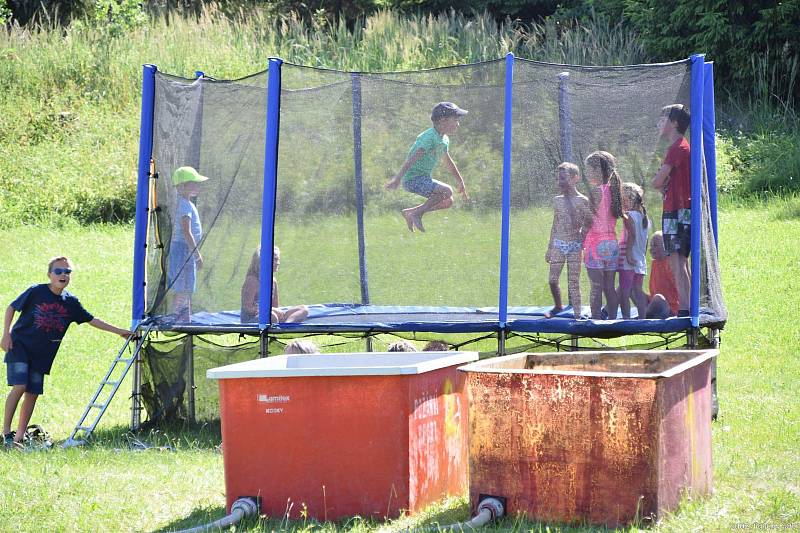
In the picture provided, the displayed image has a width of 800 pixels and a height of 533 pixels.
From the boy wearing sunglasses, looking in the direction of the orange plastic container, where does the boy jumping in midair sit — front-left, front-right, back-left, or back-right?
front-left

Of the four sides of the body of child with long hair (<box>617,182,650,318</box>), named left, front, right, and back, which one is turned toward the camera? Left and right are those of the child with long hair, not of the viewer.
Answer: left

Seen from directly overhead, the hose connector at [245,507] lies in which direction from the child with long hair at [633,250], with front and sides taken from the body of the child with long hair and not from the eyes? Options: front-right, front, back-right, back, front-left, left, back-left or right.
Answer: front-left

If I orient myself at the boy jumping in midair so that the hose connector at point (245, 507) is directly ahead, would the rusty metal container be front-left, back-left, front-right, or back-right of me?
front-left

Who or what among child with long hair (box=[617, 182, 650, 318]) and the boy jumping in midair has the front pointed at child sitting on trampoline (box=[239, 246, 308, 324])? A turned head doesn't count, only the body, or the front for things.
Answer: the child with long hair

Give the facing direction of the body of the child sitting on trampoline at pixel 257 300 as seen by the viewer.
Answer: to the viewer's right

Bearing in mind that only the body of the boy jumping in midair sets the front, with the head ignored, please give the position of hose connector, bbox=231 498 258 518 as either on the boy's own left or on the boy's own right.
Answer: on the boy's own right

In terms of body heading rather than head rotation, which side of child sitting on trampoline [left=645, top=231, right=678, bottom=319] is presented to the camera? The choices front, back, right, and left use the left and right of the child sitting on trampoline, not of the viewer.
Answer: left

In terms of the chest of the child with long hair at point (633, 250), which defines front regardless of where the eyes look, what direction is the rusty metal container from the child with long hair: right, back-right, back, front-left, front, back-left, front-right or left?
left
